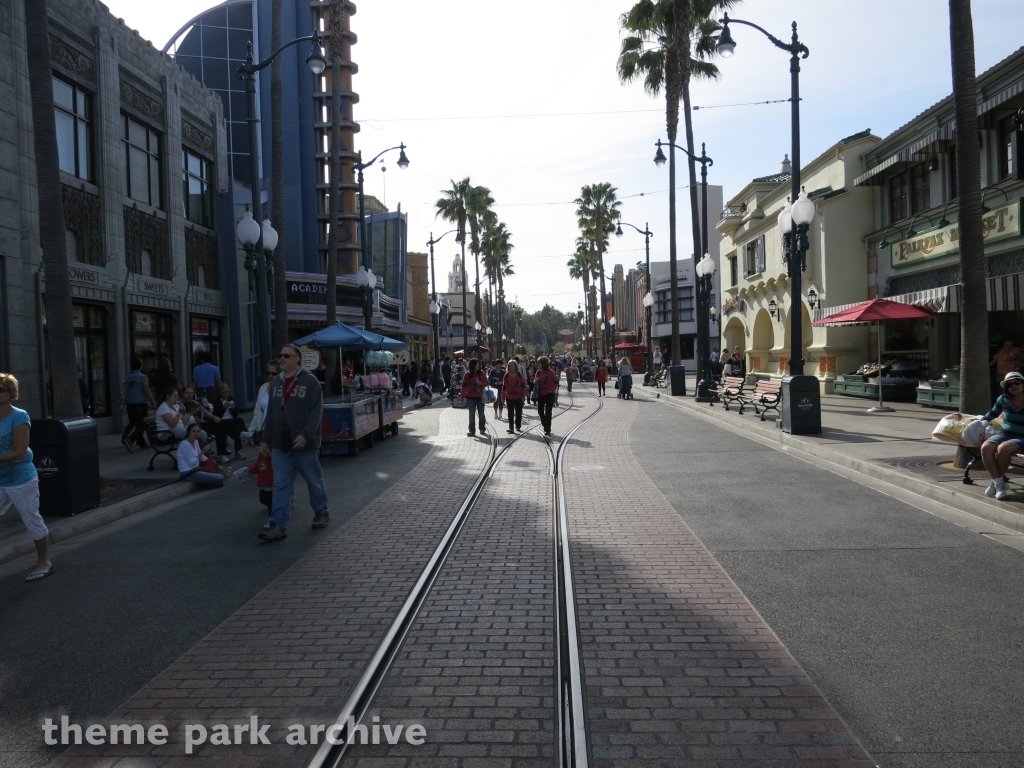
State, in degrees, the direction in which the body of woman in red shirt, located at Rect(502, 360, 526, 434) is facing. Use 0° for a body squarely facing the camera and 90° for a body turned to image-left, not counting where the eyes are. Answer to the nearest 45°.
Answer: approximately 0°

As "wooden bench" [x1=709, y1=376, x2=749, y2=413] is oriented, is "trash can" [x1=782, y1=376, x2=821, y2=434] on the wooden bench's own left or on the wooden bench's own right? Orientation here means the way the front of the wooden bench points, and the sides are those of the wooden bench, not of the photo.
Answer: on the wooden bench's own left

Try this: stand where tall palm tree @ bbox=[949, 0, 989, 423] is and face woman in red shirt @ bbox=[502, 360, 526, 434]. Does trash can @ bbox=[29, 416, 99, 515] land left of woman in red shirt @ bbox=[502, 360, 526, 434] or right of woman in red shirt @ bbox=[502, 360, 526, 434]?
left

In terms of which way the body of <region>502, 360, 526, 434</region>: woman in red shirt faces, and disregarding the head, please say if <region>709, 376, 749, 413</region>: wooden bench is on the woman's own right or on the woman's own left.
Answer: on the woman's own left

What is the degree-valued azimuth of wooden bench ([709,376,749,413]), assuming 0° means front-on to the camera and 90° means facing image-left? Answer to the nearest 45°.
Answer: approximately 45°
